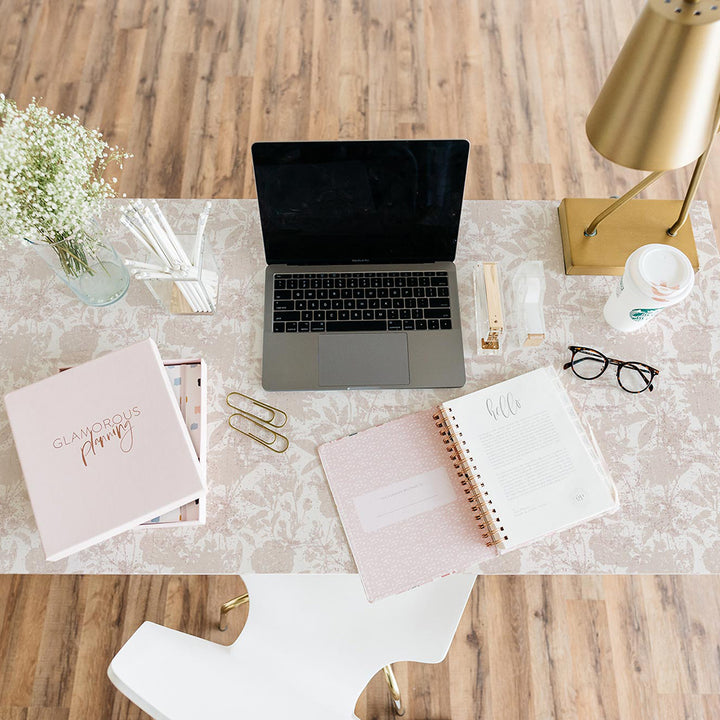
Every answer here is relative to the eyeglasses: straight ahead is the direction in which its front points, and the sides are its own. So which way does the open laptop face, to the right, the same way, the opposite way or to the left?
the same way

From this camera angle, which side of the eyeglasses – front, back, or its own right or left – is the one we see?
front
